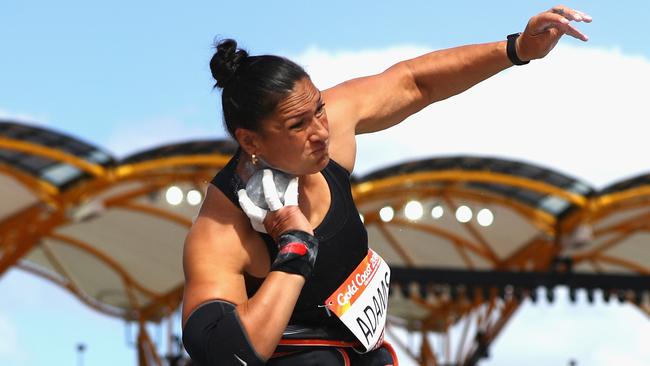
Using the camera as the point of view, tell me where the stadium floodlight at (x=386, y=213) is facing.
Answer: facing the viewer

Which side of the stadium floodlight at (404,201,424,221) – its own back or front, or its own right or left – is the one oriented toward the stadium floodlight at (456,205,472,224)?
left

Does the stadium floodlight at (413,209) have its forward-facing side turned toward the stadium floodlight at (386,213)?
no

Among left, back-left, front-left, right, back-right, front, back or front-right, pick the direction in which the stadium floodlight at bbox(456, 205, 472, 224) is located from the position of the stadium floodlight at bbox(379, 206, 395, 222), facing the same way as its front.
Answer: left

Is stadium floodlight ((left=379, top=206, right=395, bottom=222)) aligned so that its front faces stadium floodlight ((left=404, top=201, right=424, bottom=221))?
no

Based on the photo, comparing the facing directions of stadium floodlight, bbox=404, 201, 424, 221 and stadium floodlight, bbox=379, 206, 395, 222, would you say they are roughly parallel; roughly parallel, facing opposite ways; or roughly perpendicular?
roughly parallel

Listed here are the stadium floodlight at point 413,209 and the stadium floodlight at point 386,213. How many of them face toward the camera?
2

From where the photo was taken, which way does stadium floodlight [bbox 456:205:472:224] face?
toward the camera

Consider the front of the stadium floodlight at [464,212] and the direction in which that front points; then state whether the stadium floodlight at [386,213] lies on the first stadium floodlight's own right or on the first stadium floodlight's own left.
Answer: on the first stadium floodlight's own right

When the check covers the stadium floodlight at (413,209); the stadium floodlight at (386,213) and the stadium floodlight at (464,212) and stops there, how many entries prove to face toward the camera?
3

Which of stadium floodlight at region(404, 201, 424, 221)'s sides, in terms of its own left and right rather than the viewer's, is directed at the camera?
front

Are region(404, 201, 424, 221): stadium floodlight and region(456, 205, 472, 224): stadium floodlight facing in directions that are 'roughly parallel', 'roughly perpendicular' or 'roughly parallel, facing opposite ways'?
roughly parallel

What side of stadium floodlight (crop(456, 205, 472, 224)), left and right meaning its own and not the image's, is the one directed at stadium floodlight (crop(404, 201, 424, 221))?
right
